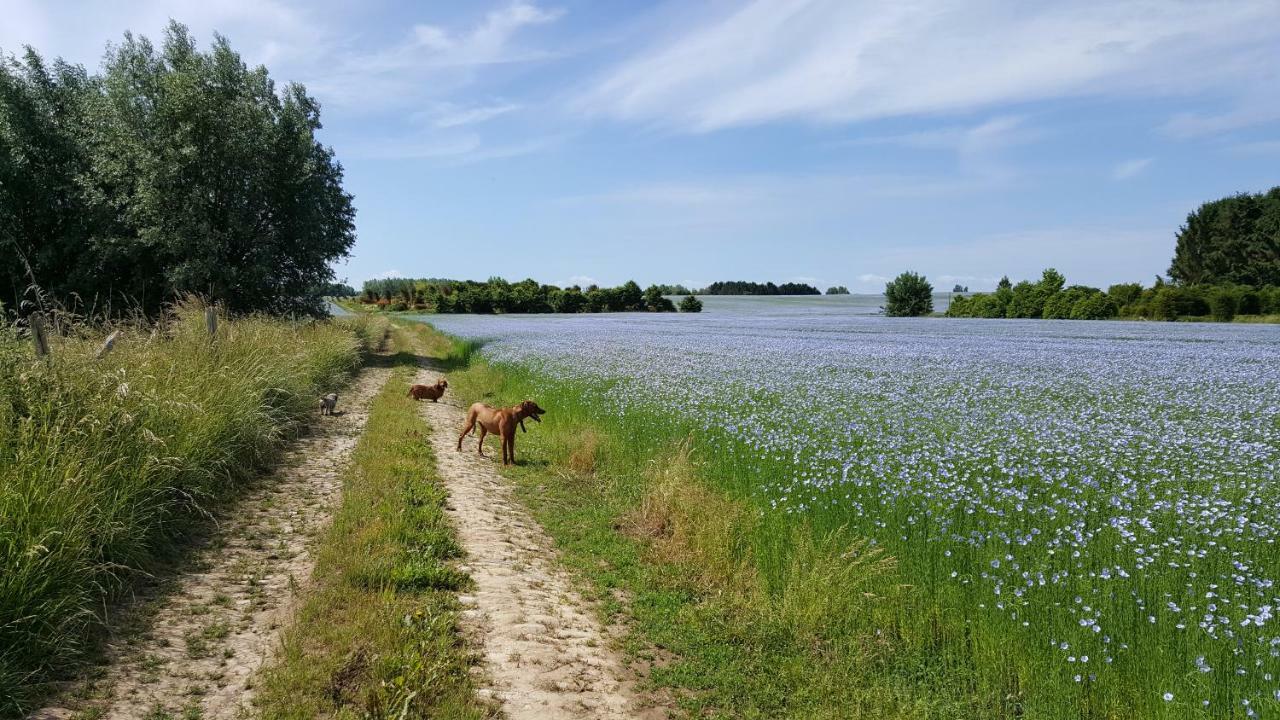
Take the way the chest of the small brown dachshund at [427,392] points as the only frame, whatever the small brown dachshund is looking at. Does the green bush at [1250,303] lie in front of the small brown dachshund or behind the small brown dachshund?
in front

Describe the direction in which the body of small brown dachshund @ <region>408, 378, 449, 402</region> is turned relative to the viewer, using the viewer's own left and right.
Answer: facing to the right of the viewer

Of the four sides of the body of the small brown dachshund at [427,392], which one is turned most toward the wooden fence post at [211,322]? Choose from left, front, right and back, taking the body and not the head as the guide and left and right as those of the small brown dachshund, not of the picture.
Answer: back

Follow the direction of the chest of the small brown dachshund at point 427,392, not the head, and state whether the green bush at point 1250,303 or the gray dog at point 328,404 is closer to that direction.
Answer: the green bush
